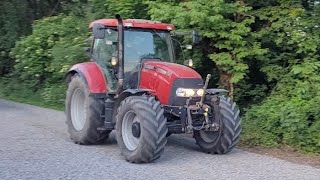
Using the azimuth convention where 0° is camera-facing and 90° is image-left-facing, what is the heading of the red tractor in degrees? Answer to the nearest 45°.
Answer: approximately 315°

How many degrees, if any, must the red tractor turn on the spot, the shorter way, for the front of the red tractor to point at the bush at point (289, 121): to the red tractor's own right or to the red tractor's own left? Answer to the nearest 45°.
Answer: approximately 45° to the red tractor's own left

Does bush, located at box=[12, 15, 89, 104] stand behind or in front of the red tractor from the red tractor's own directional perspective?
behind
